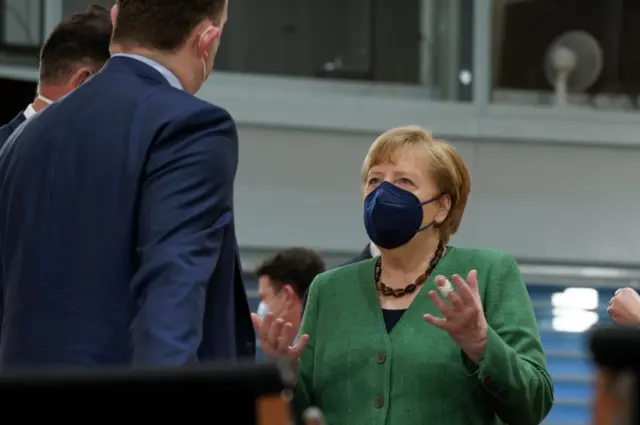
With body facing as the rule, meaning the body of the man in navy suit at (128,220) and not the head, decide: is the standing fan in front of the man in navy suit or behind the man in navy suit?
in front

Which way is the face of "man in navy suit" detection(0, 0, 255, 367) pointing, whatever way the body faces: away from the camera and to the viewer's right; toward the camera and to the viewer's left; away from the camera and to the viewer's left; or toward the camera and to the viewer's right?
away from the camera and to the viewer's right

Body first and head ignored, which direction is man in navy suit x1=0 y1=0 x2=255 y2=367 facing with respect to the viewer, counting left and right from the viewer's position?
facing away from the viewer and to the right of the viewer

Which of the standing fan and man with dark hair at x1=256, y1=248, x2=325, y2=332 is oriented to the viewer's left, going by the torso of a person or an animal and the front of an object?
the man with dark hair

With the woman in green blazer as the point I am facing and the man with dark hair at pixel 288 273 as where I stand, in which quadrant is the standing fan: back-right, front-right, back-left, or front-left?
back-left

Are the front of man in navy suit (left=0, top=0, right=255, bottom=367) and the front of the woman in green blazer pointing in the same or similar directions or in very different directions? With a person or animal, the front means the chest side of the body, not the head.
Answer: very different directions

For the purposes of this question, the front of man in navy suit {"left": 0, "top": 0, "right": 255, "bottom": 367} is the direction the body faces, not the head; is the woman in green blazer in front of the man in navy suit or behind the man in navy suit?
in front

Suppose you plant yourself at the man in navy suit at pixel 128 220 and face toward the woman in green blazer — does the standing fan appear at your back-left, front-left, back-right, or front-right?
front-left

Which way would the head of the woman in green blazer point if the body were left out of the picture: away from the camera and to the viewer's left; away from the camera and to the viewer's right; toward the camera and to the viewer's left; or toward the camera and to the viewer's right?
toward the camera and to the viewer's left

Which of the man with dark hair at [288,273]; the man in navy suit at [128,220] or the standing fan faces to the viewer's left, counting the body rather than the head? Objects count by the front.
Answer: the man with dark hair

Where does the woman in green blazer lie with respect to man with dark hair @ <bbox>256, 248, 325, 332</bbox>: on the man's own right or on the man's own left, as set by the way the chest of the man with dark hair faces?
on the man's own left

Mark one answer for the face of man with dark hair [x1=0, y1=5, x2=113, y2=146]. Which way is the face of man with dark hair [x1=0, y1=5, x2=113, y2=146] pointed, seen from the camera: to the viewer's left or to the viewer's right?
to the viewer's left

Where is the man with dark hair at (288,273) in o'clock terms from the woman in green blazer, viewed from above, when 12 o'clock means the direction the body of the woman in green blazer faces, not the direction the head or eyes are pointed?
The man with dark hair is roughly at 4 o'clock from the woman in green blazer.
